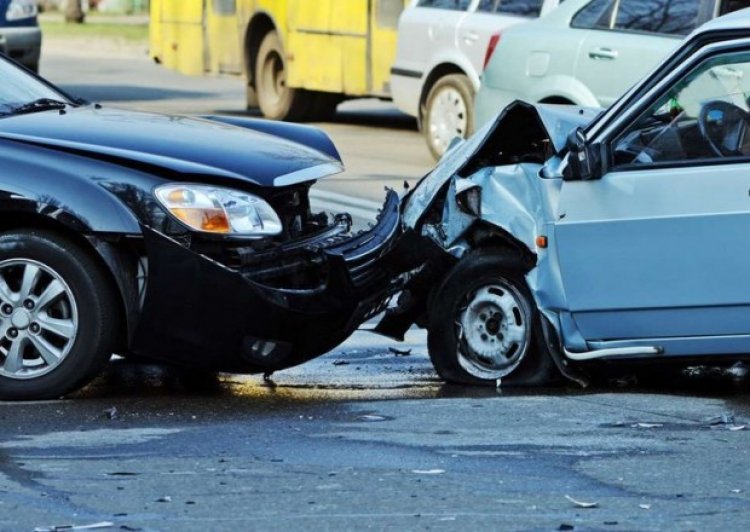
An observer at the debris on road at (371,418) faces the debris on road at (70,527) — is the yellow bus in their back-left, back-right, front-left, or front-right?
back-right

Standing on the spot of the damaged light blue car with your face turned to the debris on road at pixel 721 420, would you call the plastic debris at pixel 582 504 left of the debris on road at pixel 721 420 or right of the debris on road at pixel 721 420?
right

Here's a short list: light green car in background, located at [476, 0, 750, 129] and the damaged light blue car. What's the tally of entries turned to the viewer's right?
1

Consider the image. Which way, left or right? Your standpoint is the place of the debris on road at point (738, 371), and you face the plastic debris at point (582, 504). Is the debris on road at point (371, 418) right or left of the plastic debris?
right

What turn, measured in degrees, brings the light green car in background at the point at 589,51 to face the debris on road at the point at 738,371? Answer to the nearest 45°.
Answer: approximately 90° to its right

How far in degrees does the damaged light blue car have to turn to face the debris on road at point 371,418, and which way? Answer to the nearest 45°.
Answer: approximately 45° to its left

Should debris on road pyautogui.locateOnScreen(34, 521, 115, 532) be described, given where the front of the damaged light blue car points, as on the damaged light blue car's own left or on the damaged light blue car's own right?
on the damaged light blue car's own left

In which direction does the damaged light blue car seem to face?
to the viewer's left

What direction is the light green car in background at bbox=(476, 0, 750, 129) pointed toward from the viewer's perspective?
to the viewer's right

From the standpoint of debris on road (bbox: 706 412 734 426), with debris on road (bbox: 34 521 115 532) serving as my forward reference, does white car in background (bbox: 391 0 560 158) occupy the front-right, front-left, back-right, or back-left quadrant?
back-right
